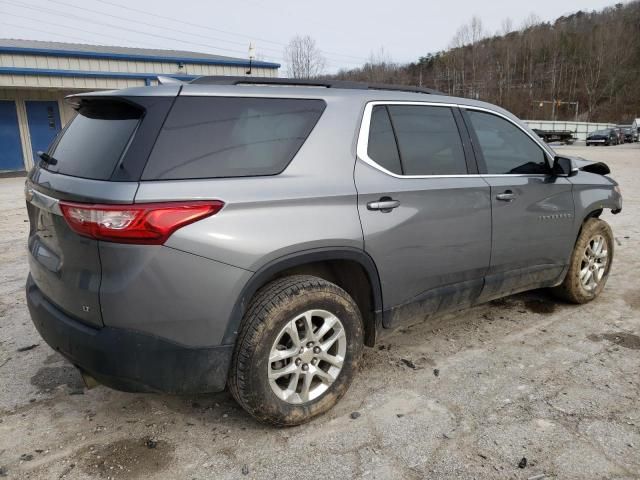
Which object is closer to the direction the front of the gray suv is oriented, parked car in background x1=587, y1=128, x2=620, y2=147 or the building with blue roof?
the parked car in background

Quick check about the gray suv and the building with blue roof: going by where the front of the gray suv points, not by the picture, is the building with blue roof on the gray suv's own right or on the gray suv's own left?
on the gray suv's own left

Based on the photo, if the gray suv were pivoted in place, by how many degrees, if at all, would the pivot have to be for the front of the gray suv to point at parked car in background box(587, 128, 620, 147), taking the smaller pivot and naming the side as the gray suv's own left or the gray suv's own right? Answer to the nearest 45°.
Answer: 0° — it already faces it

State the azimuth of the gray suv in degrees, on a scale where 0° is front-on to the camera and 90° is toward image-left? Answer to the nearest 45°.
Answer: approximately 225°
